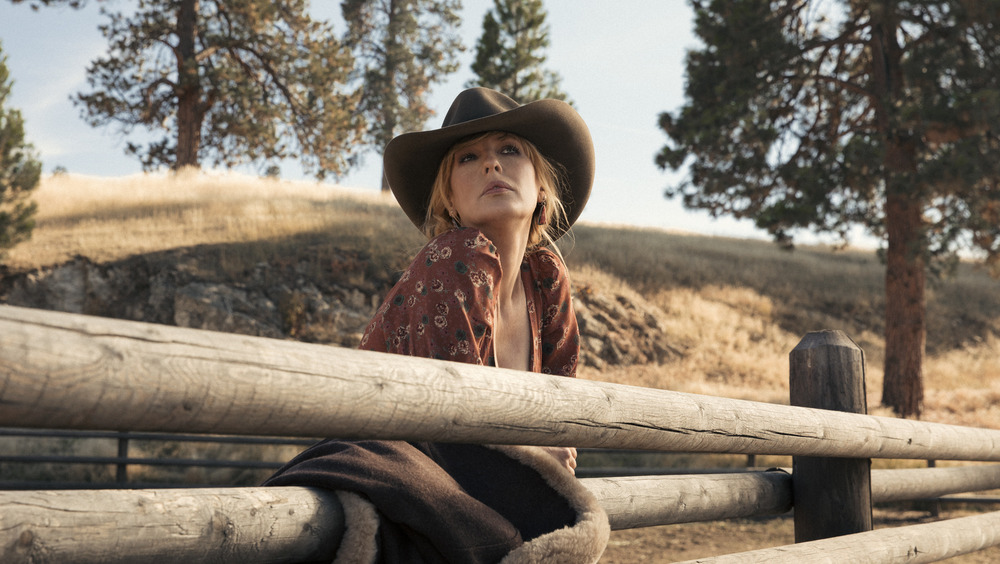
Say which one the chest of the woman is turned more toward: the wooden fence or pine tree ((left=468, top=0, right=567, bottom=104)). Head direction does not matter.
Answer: the wooden fence

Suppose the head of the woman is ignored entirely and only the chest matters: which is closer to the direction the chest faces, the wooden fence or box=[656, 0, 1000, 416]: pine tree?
the wooden fence

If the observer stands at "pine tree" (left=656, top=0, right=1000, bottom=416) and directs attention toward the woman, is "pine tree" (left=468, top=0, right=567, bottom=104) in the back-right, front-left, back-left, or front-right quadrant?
back-right

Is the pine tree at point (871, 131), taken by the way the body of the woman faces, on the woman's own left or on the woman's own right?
on the woman's own left

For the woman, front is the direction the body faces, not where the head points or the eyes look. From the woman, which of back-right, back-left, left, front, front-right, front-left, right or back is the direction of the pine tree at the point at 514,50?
back-left

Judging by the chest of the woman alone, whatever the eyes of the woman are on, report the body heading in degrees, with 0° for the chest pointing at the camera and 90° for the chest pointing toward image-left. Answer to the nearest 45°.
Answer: approximately 315°
